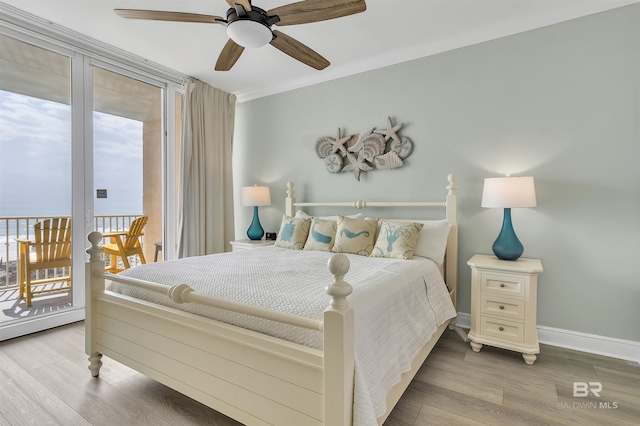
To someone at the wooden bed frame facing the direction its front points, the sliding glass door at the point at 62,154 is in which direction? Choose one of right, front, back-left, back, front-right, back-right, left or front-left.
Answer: right

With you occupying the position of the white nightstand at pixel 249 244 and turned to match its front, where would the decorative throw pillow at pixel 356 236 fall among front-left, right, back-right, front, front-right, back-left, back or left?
left

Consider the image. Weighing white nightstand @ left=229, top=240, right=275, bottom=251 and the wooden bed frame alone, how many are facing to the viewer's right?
0

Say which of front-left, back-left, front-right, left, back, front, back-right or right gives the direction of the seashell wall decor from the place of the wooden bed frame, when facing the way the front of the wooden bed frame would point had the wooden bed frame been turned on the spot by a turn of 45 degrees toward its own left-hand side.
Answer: back-left

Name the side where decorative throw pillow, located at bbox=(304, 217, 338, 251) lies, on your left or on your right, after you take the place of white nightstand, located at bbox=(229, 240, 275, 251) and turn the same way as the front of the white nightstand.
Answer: on your left

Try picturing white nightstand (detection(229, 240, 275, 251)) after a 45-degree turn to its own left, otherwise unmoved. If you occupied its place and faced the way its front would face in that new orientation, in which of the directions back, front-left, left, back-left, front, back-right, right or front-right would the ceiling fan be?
front

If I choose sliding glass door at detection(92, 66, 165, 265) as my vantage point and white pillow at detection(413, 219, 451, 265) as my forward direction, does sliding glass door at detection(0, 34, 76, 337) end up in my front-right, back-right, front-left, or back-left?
back-right

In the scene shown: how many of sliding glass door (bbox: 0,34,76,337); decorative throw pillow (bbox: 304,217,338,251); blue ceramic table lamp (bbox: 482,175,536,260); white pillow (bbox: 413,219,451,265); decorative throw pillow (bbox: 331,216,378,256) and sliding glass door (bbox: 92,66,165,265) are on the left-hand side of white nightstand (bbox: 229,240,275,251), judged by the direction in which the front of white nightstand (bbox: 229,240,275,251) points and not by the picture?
4

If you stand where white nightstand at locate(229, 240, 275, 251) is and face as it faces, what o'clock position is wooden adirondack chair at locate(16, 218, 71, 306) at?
The wooden adirondack chair is roughly at 1 o'clock from the white nightstand.

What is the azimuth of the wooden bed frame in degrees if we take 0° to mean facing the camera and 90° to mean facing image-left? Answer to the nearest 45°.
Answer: approximately 45°

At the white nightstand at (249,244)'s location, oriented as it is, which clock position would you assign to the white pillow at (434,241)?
The white pillow is roughly at 9 o'clock from the white nightstand.

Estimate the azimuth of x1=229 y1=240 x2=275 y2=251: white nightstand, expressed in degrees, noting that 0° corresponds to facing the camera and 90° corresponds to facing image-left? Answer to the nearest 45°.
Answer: approximately 45°

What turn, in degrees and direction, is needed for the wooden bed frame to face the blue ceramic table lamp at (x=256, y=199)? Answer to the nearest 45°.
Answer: approximately 135° to its right
